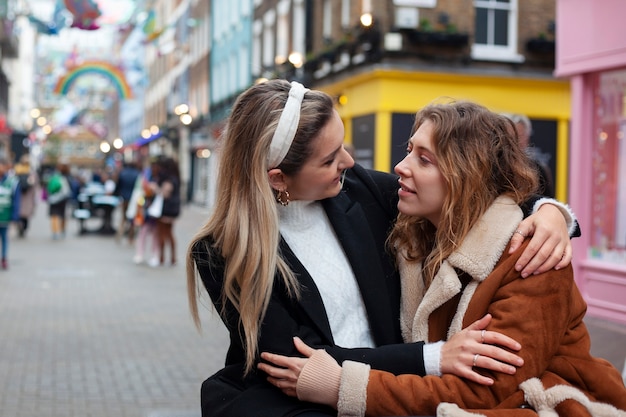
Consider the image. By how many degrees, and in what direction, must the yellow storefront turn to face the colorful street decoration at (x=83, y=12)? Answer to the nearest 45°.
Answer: approximately 135° to its right

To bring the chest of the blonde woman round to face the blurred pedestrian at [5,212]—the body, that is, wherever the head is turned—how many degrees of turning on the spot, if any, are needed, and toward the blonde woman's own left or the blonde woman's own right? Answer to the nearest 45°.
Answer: approximately 180°

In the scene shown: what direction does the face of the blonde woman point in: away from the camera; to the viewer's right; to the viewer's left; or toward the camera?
to the viewer's right

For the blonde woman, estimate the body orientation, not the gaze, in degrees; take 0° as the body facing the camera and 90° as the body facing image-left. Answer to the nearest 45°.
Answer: approximately 315°
